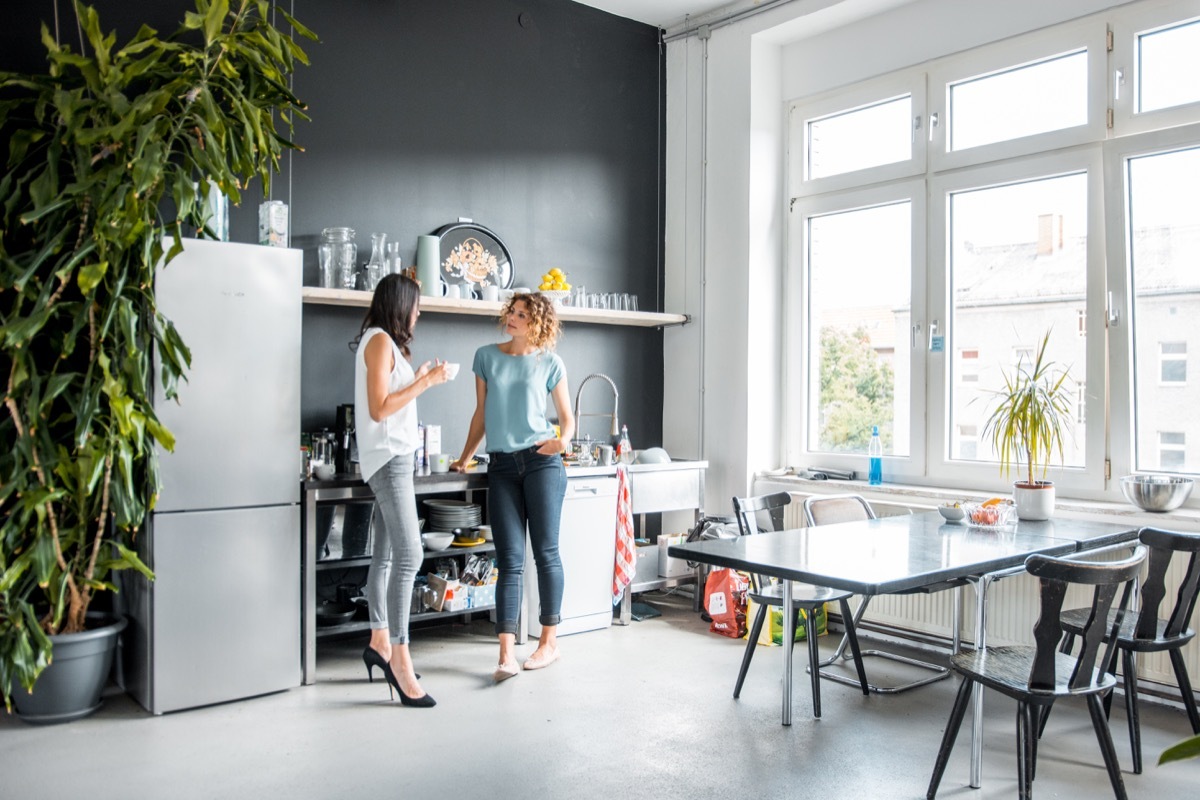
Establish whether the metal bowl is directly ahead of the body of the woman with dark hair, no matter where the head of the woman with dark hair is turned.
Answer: yes

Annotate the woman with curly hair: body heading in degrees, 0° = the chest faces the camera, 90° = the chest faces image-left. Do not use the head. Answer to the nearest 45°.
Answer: approximately 45°

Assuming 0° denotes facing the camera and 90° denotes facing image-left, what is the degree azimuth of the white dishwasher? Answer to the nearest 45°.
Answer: approximately 315°

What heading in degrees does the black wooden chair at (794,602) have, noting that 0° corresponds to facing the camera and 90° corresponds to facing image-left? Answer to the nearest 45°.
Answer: approximately 315°

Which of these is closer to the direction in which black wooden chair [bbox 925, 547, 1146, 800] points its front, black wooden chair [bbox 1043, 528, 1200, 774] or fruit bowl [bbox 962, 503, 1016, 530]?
the fruit bowl

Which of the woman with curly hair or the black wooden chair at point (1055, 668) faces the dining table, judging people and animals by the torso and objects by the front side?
the black wooden chair

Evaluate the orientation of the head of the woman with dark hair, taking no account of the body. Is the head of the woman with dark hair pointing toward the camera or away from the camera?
away from the camera

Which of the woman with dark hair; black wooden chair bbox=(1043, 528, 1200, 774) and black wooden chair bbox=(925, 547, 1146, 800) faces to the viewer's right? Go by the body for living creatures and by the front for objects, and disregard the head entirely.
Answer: the woman with dark hair

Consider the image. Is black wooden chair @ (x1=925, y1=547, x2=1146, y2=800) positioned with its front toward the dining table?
yes

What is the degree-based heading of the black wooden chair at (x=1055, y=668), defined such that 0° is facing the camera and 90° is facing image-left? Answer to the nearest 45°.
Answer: approximately 135°

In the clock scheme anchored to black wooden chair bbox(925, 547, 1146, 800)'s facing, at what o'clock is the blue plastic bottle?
The blue plastic bottle is roughly at 1 o'clock from the black wooden chair.

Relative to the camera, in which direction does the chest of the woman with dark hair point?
to the viewer's right

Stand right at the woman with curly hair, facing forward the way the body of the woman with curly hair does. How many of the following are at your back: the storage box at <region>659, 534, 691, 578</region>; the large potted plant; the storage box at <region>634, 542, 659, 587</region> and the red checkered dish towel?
3
